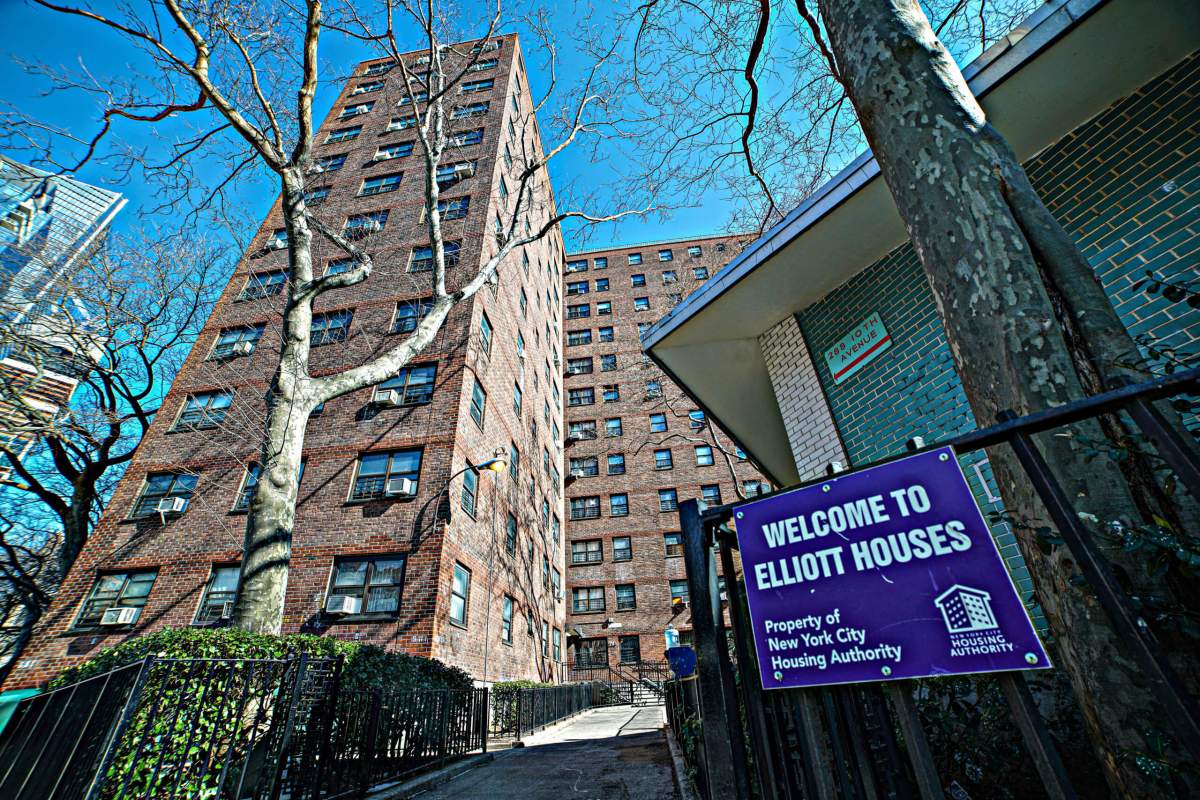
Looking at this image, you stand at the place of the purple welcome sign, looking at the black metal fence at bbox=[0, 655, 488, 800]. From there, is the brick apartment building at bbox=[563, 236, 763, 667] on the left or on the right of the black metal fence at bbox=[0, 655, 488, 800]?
right

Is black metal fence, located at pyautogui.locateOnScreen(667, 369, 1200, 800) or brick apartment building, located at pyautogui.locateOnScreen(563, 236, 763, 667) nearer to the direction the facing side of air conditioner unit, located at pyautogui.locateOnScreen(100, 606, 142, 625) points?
the black metal fence

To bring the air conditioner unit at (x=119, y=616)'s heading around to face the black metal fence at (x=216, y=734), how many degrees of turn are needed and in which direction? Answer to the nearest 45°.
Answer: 0° — it already faces it

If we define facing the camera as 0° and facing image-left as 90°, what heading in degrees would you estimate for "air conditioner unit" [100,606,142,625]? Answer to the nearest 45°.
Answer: approximately 0°

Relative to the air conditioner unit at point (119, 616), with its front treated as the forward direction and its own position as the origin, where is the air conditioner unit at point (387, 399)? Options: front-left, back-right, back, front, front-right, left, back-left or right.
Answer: front-left

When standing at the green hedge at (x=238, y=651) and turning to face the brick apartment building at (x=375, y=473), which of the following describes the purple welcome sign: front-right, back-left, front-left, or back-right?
back-right

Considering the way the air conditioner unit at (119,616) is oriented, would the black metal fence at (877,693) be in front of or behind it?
in front
